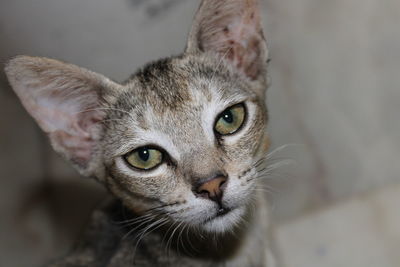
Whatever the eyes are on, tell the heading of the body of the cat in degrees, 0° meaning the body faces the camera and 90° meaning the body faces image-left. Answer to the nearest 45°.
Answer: approximately 0°
